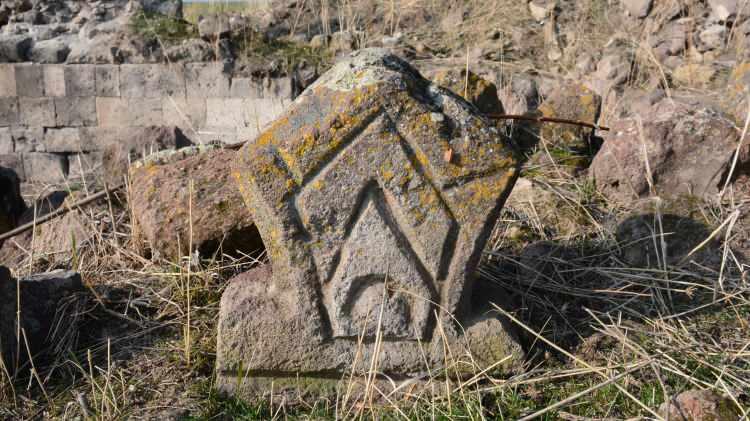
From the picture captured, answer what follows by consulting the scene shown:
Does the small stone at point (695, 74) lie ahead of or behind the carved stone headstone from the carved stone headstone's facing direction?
behind

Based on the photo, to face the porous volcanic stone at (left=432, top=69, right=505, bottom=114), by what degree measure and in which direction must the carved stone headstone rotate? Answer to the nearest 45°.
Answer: approximately 180°

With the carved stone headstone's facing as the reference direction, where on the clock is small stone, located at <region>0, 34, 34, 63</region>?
The small stone is roughly at 5 o'clock from the carved stone headstone.

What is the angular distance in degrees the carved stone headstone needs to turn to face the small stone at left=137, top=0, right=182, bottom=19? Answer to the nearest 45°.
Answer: approximately 180°

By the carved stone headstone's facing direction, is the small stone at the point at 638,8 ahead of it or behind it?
behind

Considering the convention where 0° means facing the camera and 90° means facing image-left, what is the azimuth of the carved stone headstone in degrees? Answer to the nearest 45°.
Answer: approximately 0°

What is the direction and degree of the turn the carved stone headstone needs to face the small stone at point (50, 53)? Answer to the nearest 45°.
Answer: approximately 135° to its right

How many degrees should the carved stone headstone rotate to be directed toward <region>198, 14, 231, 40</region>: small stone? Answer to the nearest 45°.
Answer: approximately 180°

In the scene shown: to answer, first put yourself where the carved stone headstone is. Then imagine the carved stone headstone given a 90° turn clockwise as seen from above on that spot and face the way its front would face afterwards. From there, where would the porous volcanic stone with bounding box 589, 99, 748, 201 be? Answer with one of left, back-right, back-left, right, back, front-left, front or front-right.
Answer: back-right

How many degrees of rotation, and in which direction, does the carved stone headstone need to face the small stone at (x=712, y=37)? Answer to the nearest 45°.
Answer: approximately 135° to its left
